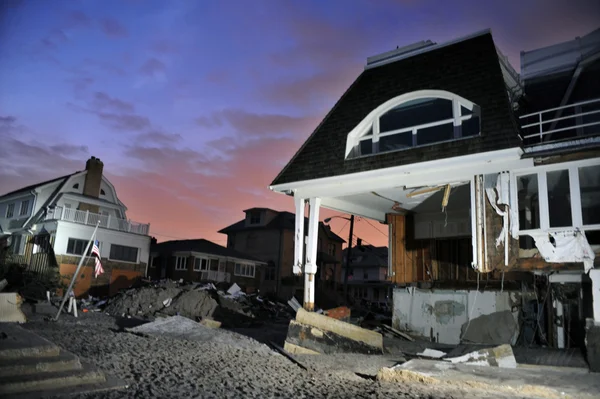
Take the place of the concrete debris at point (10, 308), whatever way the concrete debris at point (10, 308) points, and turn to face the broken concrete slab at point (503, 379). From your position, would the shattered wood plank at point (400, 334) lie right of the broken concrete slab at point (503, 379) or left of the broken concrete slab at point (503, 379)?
left

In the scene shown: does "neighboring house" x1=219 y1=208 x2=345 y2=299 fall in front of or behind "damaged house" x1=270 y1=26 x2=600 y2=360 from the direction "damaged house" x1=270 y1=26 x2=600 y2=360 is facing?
behind

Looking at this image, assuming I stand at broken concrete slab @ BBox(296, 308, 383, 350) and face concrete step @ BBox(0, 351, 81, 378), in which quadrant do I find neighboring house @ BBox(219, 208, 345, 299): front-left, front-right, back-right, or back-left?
back-right

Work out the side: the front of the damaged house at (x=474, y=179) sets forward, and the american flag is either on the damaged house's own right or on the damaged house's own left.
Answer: on the damaged house's own right

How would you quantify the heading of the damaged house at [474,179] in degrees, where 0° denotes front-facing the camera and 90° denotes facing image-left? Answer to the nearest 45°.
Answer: approximately 0°

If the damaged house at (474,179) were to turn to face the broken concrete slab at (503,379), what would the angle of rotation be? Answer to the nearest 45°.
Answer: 0° — it already faces it

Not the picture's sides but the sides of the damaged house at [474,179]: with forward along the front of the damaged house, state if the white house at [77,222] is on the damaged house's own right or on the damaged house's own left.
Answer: on the damaged house's own right

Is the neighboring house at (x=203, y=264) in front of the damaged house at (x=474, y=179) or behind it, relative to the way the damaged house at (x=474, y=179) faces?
behind
